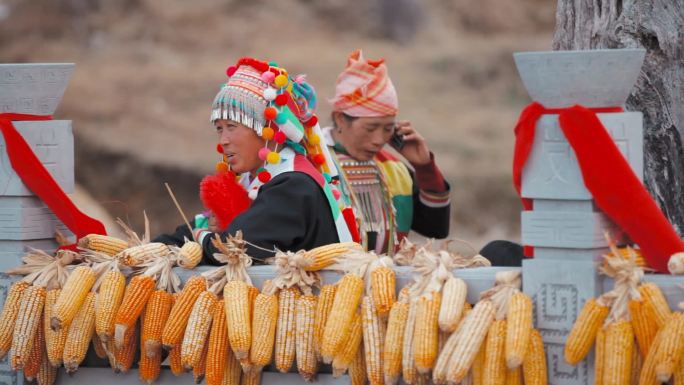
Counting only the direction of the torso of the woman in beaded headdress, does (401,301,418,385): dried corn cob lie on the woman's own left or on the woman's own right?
on the woman's own left

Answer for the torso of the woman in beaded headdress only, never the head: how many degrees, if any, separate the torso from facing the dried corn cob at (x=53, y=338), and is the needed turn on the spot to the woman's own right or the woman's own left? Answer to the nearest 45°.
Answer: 0° — they already face it

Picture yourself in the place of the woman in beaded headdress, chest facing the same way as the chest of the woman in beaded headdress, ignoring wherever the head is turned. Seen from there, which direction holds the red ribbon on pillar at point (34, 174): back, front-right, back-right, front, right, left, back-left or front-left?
front

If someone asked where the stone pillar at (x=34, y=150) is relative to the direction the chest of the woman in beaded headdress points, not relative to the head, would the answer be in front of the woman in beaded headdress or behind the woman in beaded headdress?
in front

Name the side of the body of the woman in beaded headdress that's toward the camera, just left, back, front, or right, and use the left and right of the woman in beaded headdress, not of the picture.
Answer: left

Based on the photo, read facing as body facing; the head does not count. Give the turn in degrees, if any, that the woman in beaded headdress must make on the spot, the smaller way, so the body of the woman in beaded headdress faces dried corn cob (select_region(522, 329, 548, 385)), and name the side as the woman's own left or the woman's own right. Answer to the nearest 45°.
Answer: approximately 135° to the woman's own left

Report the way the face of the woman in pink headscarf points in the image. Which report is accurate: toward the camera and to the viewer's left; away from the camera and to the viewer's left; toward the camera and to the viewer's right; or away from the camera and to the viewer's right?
toward the camera and to the viewer's left
